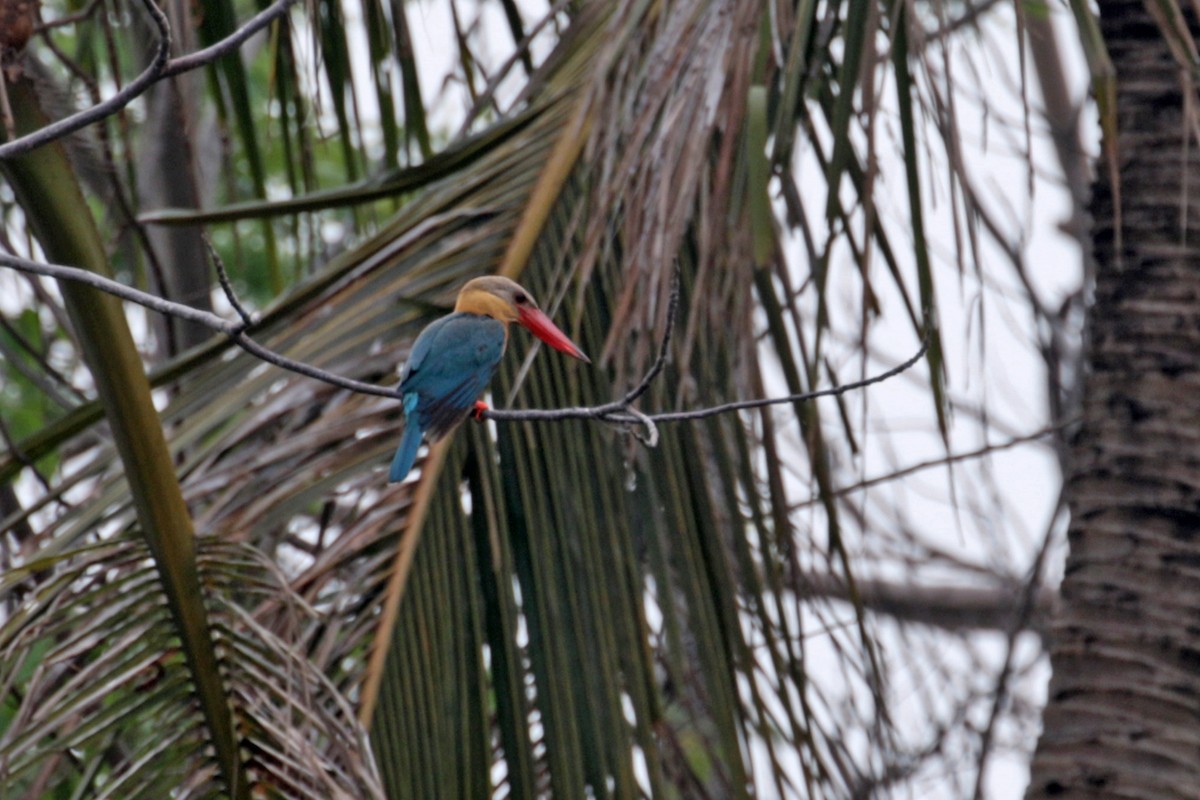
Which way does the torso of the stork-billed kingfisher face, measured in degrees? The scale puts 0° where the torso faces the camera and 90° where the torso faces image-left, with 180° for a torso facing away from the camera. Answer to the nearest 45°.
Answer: approximately 225°
